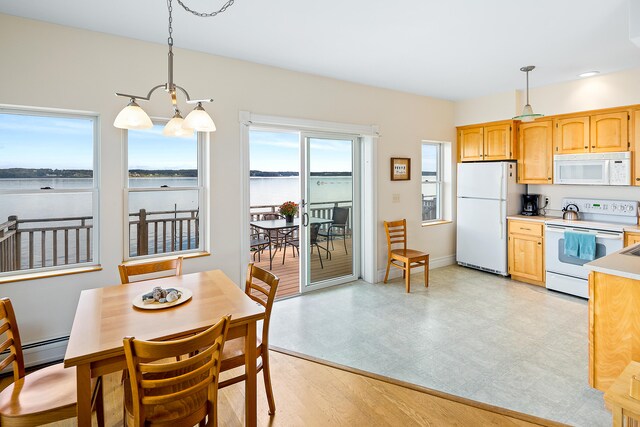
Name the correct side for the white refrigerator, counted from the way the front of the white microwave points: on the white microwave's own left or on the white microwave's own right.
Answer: on the white microwave's own right

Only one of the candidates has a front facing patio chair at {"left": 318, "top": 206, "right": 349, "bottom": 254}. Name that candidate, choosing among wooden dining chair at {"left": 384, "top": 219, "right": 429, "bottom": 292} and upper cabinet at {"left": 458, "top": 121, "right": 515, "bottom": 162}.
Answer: the upper cabinet

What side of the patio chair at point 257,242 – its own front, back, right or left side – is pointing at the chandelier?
right

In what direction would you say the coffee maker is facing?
toward the camera

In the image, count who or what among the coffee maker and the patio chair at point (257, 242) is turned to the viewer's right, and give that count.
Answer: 1

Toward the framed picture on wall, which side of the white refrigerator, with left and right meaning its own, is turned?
front

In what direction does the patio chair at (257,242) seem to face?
to the viewer's right

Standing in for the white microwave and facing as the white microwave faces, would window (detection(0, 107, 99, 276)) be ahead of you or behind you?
ahead

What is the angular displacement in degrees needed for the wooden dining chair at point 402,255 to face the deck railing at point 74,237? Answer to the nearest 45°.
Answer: approximately 90° to its right

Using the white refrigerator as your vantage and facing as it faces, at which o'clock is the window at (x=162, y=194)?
The window is roughly at 12 o'clock from the white refrigerator.

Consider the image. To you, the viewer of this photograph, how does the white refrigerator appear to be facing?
facing the viewer and to the left of the viewer

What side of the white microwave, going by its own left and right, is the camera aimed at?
front
